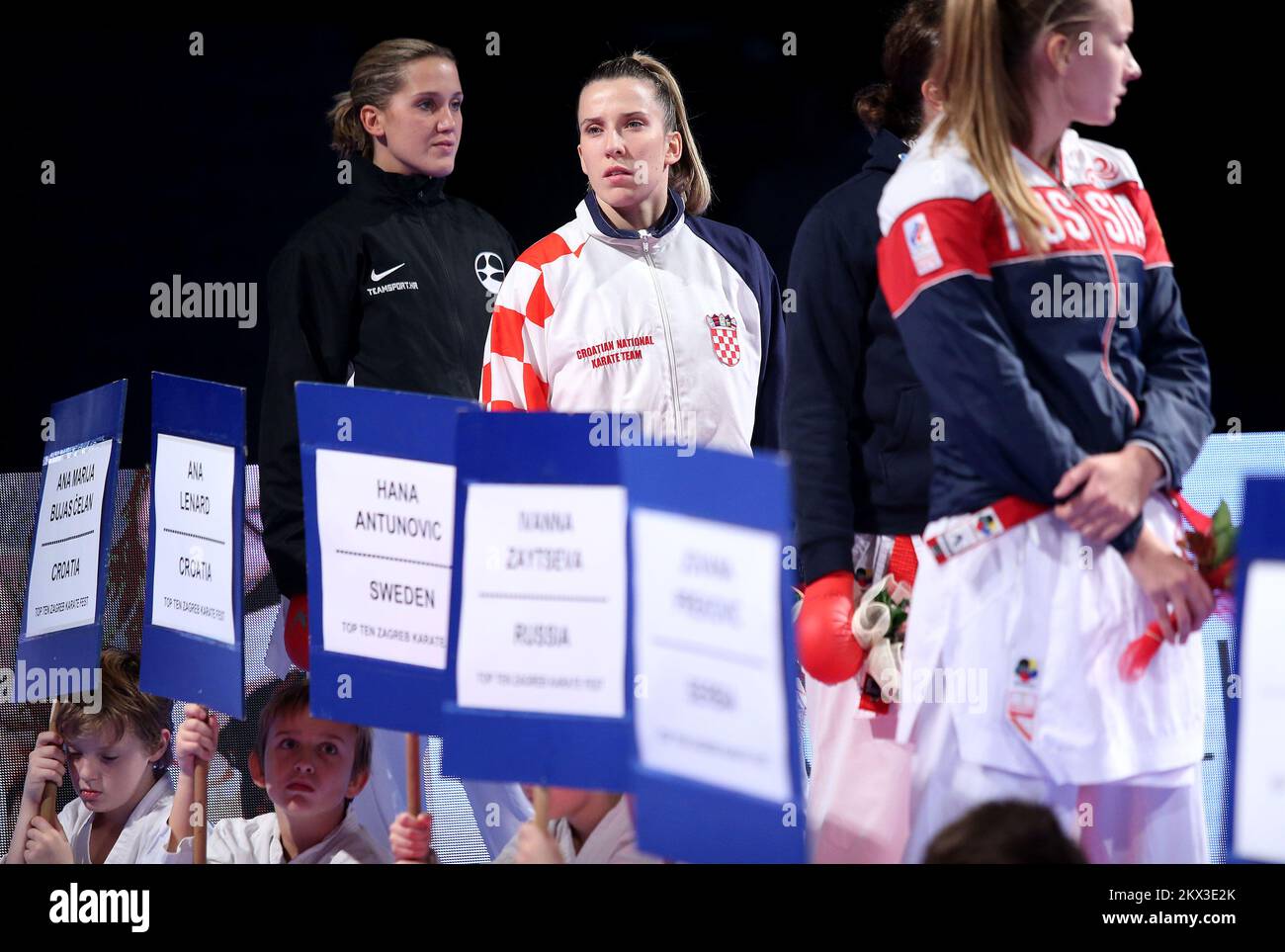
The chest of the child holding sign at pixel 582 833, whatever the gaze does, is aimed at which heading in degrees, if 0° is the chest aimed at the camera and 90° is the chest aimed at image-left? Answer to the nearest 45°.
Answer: approximately 45°

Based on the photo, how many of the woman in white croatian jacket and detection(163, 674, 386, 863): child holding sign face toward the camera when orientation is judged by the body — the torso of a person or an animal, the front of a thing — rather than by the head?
2

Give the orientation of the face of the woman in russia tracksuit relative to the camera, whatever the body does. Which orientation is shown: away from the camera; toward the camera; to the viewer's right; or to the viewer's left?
to the viewer's right

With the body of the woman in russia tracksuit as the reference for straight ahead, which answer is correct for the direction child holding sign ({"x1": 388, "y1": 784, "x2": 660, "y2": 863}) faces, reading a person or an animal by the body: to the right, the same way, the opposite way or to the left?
to the right

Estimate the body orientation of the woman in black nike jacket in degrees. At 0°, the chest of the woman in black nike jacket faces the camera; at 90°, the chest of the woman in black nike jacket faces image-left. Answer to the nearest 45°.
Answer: approximately 315°

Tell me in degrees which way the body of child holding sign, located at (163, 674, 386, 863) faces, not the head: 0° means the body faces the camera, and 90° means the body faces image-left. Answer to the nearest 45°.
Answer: approximately 0°

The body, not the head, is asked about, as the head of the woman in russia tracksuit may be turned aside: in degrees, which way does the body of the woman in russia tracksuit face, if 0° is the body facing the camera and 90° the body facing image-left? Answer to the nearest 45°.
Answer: approximately 315°

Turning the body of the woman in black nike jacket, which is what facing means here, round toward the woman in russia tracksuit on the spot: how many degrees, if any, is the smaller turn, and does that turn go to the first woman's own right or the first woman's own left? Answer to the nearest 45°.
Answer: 0° — they already face them

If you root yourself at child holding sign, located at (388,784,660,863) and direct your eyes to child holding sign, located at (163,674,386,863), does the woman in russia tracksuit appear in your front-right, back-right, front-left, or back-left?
back-right

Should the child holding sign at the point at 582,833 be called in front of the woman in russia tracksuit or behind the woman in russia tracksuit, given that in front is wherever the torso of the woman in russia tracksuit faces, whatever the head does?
behind
